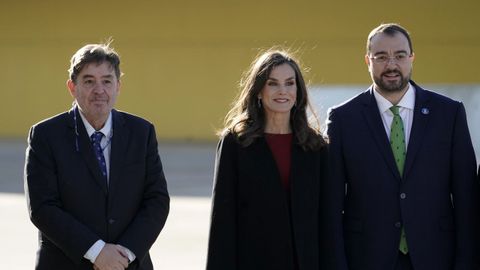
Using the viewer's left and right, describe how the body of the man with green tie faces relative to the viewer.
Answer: facing the viewer

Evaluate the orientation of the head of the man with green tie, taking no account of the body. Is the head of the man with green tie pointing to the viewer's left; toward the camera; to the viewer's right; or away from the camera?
toward the camera

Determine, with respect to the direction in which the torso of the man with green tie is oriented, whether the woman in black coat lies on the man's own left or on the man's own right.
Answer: on the man's own right
